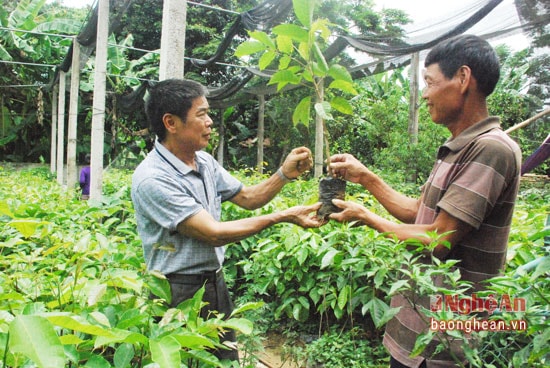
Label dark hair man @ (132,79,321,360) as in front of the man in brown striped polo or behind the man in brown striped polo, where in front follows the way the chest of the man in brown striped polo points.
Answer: in front

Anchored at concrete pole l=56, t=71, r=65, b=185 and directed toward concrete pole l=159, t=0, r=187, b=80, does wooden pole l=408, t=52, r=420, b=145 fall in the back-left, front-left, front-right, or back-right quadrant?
front-left

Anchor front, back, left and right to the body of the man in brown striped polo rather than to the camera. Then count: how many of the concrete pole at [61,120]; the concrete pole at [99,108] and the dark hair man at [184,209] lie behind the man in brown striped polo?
0

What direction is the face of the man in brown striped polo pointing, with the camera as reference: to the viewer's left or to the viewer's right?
to the viewer's left

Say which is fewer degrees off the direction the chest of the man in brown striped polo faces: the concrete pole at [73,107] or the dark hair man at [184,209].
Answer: the dark hair man

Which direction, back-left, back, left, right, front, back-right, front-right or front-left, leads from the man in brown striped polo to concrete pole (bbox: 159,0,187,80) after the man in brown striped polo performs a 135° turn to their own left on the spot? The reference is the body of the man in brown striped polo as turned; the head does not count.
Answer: back

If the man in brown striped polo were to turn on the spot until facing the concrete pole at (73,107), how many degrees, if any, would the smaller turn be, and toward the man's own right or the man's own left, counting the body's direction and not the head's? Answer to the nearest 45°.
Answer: approximately 45° to the man's own right

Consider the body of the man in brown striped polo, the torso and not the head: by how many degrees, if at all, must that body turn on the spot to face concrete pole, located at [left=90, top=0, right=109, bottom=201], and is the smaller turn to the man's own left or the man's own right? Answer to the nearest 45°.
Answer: approximately 45° to the man's own right

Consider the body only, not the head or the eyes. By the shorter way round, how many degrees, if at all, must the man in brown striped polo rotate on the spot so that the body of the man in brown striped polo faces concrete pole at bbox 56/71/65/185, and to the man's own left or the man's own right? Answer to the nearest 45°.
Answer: approximately 45° to the man's own right

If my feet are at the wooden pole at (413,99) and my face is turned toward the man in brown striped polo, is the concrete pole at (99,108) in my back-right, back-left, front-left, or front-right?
front-right

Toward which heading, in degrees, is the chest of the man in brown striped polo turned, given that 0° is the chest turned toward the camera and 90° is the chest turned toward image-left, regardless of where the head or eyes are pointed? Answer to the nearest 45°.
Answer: approximately 90°

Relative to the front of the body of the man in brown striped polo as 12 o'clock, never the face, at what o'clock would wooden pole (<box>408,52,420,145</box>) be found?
The wooden pole is roughly at 3 o'clock from the man in brown striped polo.

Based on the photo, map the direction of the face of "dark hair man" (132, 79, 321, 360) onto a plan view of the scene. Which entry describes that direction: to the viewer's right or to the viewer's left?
to the viewer's right
